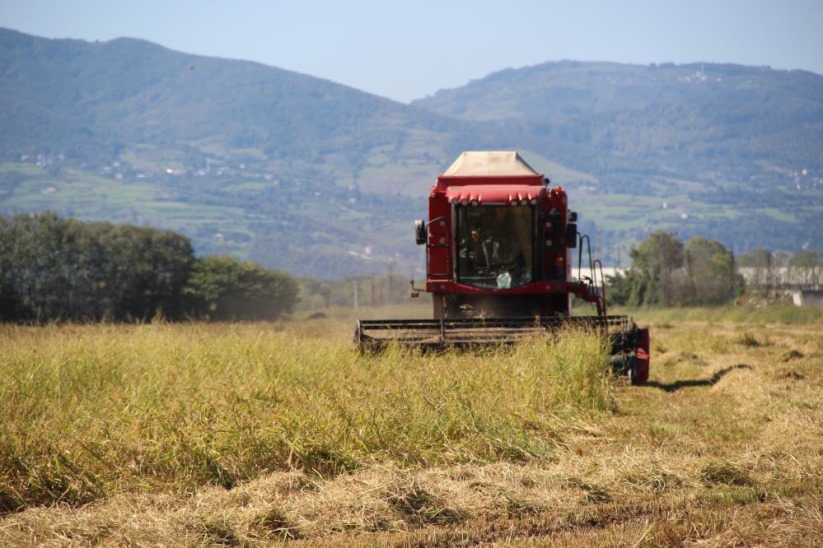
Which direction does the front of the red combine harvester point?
toward the camera
